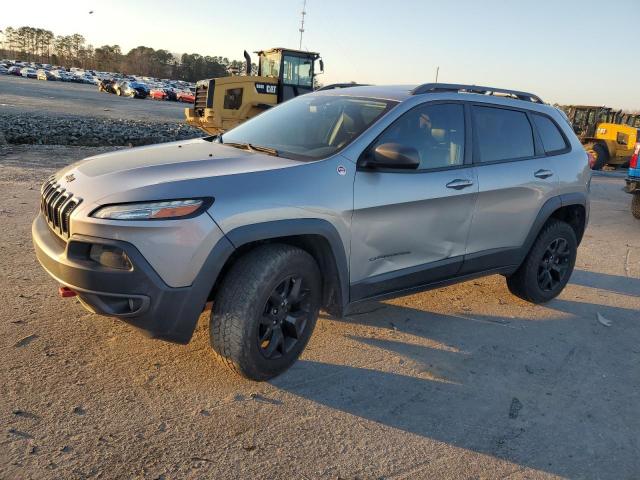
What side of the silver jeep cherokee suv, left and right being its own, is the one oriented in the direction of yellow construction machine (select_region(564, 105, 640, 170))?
back

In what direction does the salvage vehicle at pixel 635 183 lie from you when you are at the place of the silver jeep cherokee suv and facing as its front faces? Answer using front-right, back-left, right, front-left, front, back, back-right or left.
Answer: back

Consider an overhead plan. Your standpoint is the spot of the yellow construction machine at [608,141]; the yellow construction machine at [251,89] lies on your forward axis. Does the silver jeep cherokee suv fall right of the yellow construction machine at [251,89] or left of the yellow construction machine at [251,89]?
left

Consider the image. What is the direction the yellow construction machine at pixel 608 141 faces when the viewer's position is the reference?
facing to the left of the viewer

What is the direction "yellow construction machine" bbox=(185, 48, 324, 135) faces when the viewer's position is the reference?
facing away from the viewer and to the right of the viewer

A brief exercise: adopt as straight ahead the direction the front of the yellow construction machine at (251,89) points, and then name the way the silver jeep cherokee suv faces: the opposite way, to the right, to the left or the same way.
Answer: the opposite way

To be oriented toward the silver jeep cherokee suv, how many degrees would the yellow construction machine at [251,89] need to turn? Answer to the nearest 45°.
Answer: approximately 135° to its right

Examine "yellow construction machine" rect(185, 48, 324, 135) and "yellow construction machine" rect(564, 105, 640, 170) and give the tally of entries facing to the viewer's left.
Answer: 1

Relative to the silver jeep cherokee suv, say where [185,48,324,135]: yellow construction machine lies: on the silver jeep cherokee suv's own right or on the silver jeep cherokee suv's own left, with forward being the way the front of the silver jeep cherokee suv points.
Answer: on the silver jeep cherokee suv's own right
